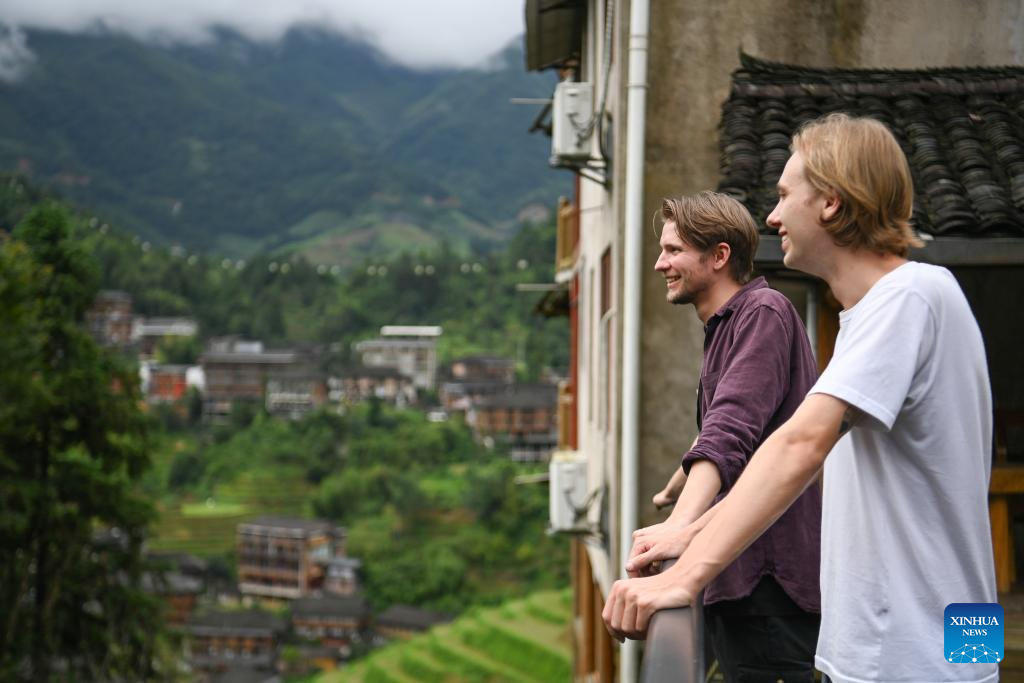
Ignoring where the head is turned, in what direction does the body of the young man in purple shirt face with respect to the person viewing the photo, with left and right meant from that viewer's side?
facing to the left of the viewer

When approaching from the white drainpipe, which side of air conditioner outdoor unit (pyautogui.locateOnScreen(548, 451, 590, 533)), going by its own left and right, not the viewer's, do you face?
left

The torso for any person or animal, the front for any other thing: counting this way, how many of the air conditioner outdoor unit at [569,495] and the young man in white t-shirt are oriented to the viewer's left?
2

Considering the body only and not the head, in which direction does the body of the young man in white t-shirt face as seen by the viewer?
to the viewer's left

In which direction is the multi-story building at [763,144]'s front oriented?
to the viewer's left

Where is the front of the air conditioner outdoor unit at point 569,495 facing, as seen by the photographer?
facing to the left of the viewer
